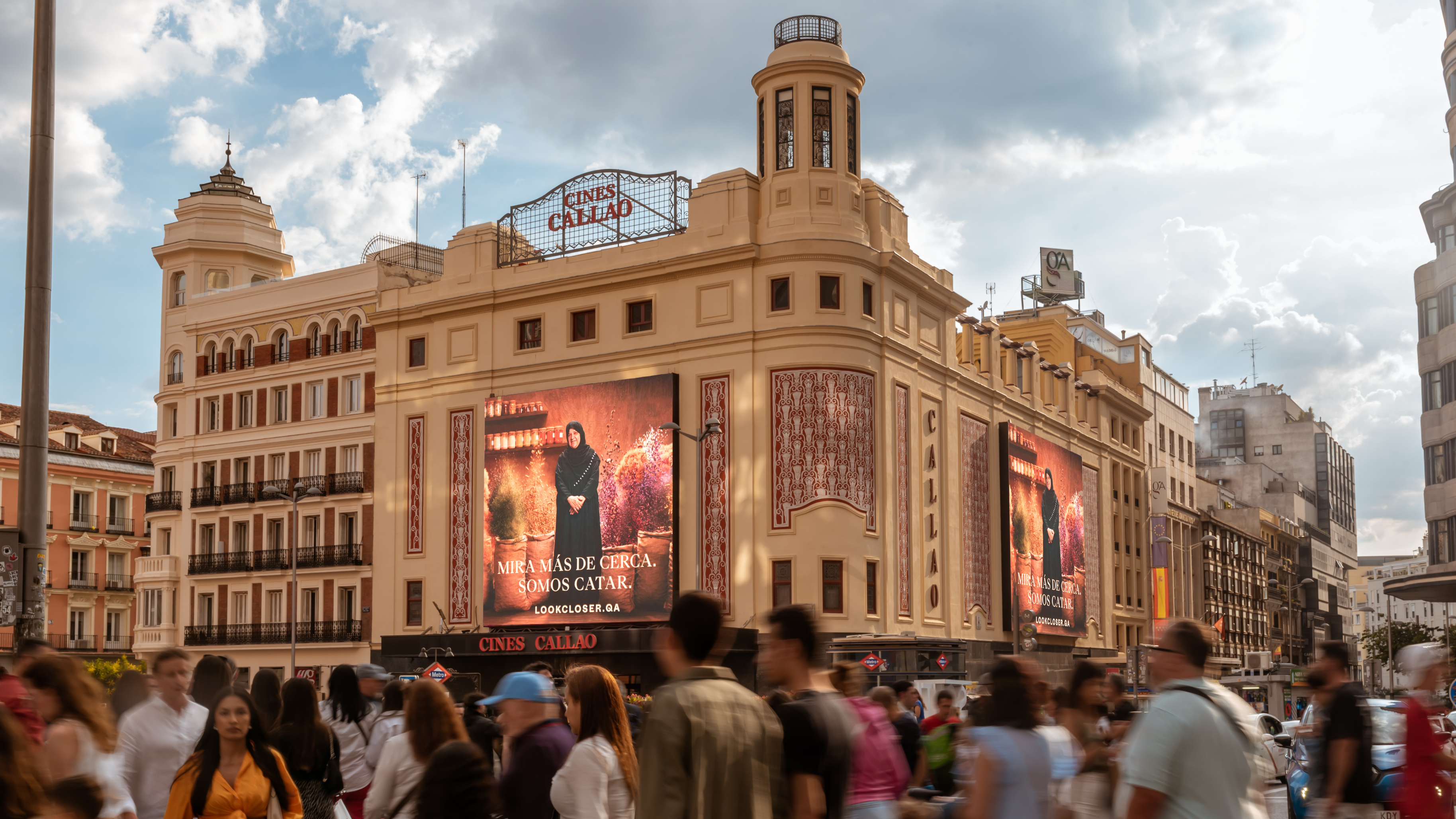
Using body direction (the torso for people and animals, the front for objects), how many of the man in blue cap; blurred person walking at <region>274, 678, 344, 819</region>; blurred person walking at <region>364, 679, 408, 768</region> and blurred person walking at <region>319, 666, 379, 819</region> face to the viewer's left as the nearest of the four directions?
1

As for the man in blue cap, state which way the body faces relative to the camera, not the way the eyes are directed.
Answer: to the viewer's left

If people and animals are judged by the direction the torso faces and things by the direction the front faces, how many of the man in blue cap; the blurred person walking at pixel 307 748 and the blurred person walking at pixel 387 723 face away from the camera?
2

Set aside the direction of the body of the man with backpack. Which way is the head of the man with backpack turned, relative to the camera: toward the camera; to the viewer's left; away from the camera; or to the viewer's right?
to the viewer's left

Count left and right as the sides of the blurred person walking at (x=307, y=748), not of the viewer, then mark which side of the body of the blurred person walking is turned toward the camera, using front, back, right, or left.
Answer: back

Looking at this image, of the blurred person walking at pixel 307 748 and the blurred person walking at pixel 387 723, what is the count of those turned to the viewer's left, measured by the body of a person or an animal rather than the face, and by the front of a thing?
0

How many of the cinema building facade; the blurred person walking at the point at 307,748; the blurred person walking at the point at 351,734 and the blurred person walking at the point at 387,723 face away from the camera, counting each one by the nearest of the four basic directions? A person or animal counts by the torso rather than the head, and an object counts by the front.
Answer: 3
